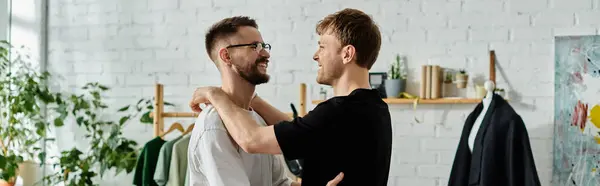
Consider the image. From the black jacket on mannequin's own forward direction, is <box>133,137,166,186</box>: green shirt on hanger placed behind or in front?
in front

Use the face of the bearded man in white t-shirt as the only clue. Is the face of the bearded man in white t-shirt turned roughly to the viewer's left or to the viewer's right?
to the viewer's right

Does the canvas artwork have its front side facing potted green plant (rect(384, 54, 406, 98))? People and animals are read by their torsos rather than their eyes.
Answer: no

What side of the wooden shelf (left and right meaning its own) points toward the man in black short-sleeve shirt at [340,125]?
front

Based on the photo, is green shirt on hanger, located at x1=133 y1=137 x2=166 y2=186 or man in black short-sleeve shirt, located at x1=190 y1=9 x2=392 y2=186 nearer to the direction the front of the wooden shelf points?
the man in black short-sleeve shirt

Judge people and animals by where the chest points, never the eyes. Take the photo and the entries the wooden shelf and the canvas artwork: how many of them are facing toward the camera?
2

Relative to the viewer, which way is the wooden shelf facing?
toward the camera

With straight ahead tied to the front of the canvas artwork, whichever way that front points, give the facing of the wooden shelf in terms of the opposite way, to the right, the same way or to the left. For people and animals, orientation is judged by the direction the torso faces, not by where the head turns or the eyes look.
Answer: the same way

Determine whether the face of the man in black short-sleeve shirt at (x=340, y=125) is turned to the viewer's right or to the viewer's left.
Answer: to the viewer's left

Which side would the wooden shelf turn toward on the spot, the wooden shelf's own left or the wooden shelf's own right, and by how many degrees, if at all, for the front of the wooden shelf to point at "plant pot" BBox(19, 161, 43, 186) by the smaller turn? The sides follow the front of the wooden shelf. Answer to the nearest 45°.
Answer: approximately 90° to the wooden shelf's own right

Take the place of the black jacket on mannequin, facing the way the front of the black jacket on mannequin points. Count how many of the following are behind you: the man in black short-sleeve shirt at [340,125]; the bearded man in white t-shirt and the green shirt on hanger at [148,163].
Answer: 0

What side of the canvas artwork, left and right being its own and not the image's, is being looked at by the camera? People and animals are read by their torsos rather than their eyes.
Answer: front

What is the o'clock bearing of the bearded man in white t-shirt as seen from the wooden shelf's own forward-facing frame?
The bearded man in white t-shirt is roughly at 1 o'clock from the wooden shelf.

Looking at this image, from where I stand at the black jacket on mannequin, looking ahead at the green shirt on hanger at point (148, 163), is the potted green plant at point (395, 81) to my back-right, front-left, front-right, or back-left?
front-right

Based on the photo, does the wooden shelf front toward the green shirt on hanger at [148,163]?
no

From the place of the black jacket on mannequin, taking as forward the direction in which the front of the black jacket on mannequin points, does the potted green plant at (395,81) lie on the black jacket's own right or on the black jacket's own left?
on the black jacket's own right
